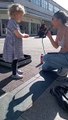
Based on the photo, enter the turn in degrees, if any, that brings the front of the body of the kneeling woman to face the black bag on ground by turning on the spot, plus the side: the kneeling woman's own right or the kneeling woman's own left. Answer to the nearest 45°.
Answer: approximately 90° to the kneeling woman's own left

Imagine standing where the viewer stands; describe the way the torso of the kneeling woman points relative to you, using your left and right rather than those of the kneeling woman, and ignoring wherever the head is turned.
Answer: facing to the left of the viewer
